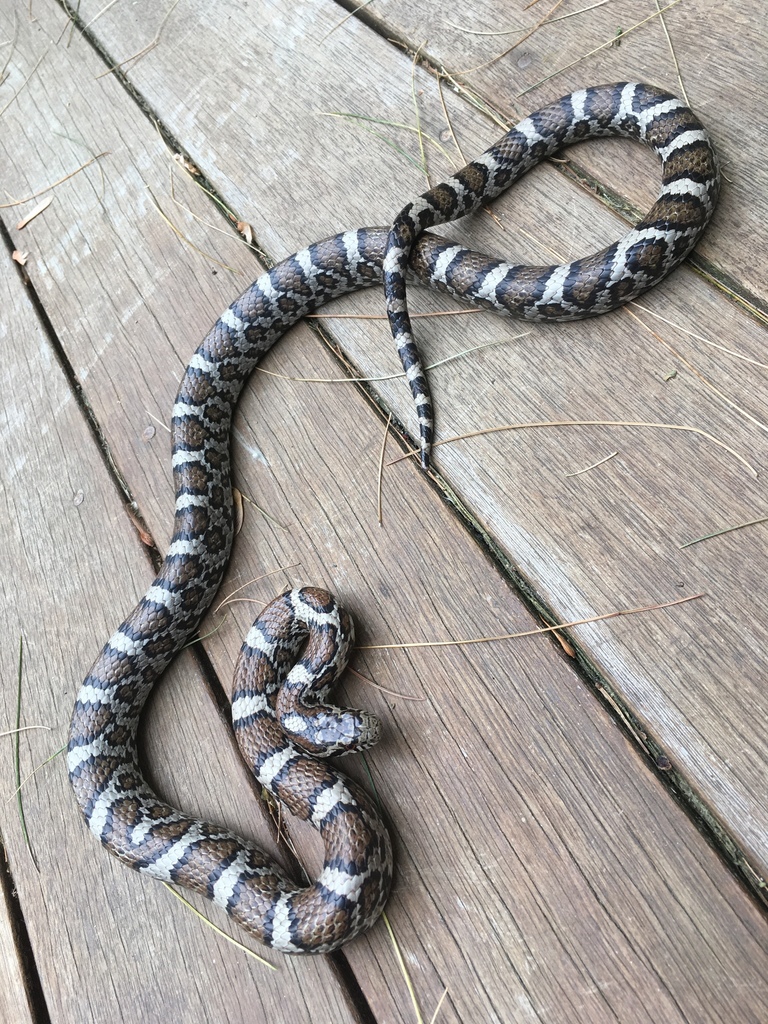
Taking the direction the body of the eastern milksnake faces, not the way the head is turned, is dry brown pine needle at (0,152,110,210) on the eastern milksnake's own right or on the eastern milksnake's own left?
on the eastern milksnake's own left

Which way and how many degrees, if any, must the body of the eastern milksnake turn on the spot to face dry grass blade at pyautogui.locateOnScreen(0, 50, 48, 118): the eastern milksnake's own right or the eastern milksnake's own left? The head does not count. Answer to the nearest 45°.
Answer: approximately 90° to the eastern milksnake's own left

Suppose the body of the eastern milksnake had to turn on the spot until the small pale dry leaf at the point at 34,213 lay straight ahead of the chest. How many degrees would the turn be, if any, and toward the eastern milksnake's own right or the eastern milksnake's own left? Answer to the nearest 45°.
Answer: approximately 90° to the eastern milksnake's own left

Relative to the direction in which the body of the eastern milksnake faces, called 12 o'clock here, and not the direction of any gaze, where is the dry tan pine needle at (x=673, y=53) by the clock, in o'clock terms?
The dry tan pine needle is roughly at 11 o'clock from the eastern milksnake.

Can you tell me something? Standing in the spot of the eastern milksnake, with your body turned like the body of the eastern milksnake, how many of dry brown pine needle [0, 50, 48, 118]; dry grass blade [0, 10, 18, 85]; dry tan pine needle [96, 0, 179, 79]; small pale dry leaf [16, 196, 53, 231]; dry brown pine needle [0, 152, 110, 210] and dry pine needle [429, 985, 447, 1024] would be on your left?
5

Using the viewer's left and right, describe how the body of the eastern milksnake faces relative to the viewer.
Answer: facing to the right of the viewer

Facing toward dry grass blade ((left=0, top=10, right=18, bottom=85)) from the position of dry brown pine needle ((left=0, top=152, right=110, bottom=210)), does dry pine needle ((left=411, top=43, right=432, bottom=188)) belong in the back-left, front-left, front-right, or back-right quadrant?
back-right

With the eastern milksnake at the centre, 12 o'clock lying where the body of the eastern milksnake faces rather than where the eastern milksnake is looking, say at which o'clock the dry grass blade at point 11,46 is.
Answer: The dry grass blade is roughly at 9 o'clock from the eastern milksnake.

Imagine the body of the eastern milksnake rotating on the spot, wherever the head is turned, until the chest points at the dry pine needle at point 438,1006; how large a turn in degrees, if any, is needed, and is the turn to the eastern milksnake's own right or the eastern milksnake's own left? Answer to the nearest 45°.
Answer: approximately 90° to the eastern milksnake's own right

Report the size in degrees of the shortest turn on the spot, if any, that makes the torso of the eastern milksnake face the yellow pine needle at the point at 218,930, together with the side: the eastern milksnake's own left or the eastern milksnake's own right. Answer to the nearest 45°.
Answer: approximately 135° to the eastern milksnake's own right
